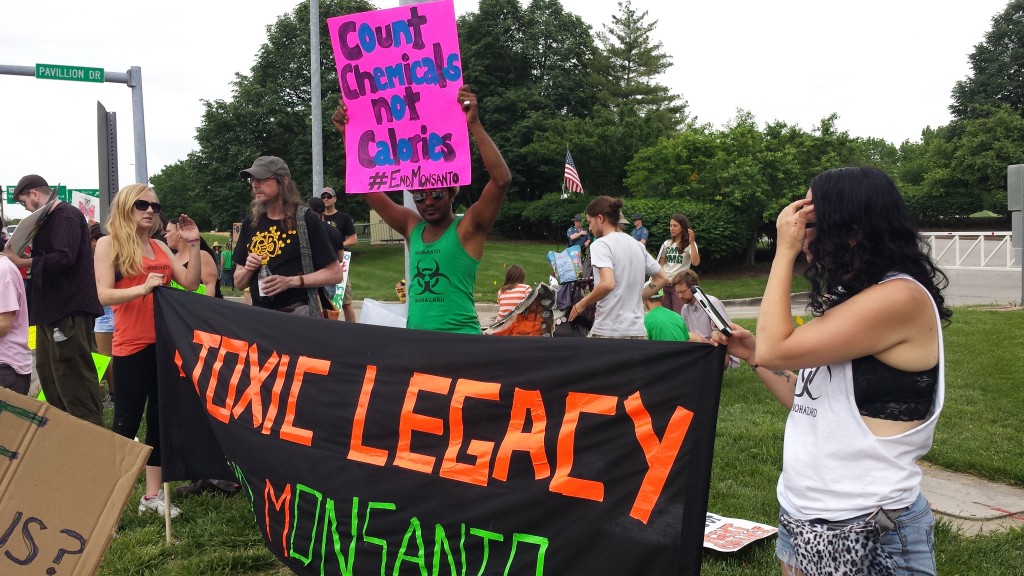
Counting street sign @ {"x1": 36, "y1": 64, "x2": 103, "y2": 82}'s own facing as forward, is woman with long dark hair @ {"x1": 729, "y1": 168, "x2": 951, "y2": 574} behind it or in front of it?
in front

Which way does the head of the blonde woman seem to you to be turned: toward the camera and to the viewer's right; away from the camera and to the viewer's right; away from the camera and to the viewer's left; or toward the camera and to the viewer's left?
toward the camera and to the viewer's right

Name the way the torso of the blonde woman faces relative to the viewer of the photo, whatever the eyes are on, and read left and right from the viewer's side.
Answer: facing the viewer and to the right of the viewer

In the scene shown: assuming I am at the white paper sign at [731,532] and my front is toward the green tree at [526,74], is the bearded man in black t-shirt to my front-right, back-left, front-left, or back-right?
front-left

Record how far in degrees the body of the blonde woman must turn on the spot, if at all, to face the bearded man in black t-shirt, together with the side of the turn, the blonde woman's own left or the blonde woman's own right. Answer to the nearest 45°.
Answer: approximately 45° to the blonde woman's own left

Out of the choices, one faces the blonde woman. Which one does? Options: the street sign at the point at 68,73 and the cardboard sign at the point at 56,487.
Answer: the street sign

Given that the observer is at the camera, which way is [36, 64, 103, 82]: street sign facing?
facing the viewer

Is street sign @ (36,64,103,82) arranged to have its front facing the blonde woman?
yes

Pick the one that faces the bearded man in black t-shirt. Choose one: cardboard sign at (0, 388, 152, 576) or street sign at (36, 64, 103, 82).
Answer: the street sign

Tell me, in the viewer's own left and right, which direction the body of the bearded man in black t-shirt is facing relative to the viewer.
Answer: facing the viewer and to the left of the viewer

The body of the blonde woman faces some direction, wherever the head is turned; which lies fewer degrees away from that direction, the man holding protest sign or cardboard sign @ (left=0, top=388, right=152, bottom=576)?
the man holding protest sign

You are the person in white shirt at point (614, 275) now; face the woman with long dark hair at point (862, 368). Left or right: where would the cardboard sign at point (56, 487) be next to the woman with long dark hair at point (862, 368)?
right

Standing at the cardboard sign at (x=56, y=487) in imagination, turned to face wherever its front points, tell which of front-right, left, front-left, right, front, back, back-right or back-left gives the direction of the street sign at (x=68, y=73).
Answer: back

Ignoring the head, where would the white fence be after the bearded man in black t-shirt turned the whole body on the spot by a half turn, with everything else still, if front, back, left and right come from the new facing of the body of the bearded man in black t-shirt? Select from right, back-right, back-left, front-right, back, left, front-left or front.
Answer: front

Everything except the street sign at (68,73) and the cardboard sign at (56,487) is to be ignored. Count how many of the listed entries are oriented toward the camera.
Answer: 2
